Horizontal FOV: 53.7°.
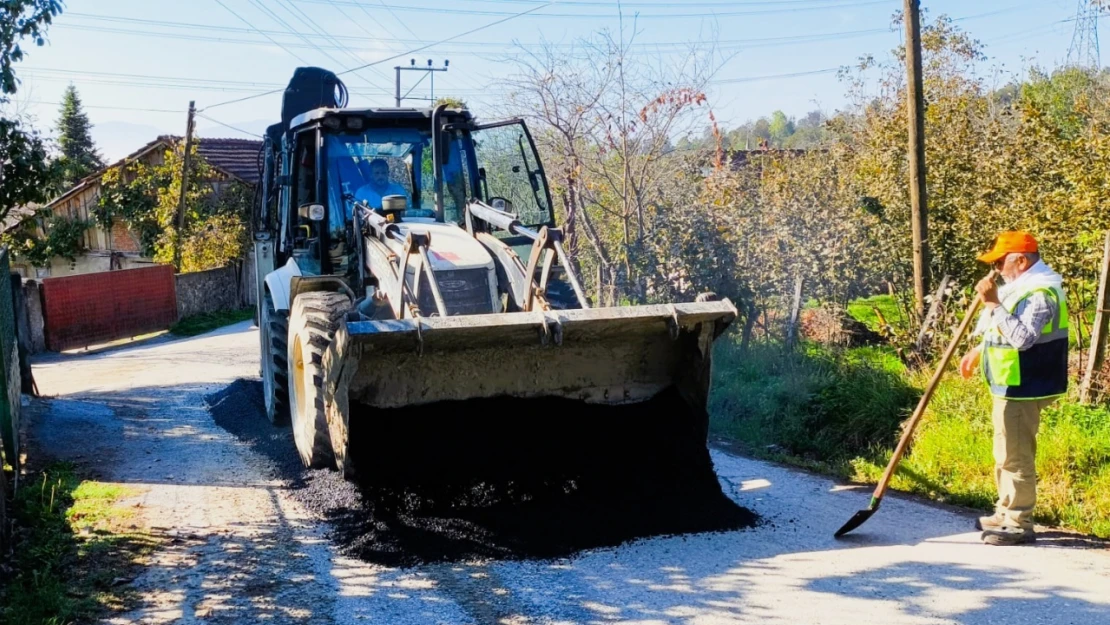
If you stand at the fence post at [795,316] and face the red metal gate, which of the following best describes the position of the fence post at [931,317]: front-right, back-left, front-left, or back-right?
back-left

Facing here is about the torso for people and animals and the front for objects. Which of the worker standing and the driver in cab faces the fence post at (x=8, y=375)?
the worker standing

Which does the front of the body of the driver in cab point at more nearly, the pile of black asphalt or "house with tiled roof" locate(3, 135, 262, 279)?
the pile of black asphalt

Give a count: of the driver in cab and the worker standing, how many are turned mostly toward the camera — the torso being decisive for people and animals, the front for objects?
1

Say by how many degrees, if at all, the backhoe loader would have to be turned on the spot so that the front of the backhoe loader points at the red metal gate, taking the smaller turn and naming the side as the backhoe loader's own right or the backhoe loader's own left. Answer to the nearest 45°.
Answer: approximately 180°

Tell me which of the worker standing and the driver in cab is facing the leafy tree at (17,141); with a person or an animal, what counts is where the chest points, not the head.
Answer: the worker standing

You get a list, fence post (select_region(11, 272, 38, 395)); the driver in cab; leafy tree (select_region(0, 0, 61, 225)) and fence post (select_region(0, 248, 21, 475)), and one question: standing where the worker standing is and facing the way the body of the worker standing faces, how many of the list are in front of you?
4

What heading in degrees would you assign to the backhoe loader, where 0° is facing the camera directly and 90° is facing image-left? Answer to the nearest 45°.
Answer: approximately 315°

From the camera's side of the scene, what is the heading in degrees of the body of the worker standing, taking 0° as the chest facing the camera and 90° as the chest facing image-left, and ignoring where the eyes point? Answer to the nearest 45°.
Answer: approximately 90°

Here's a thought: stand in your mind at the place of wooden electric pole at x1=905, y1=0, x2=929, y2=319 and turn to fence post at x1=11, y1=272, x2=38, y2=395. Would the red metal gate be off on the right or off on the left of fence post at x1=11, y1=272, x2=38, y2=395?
right

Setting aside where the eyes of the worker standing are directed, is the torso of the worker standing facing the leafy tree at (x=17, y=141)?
yes

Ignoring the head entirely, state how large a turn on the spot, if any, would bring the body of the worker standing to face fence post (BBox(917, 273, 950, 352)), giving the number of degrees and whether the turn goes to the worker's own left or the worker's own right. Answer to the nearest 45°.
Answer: approximately 90° to the worker's own right

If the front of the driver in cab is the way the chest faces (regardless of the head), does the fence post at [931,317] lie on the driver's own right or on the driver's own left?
on the driver's own left
